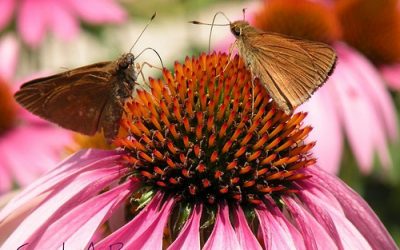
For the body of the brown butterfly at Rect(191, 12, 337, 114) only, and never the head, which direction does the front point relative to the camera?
to the viewer's left

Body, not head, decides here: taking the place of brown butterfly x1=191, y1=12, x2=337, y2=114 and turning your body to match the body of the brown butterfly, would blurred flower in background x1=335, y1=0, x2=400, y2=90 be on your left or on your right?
on your right

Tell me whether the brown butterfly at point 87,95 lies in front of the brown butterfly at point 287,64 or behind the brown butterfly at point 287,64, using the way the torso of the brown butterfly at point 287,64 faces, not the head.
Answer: in front

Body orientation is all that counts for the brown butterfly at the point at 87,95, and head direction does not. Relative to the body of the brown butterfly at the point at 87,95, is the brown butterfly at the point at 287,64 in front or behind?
in front

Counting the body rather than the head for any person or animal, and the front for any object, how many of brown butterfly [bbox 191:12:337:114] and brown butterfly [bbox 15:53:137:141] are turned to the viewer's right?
1

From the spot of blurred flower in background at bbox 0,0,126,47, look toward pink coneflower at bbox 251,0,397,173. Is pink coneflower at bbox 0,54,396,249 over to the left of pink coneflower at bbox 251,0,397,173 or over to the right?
right

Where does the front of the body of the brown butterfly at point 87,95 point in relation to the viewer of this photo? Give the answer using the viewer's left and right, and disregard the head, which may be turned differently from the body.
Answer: facing to the right of the viewer

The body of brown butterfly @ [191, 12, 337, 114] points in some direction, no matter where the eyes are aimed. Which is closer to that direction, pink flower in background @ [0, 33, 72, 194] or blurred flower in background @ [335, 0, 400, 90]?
the pink flower in background
